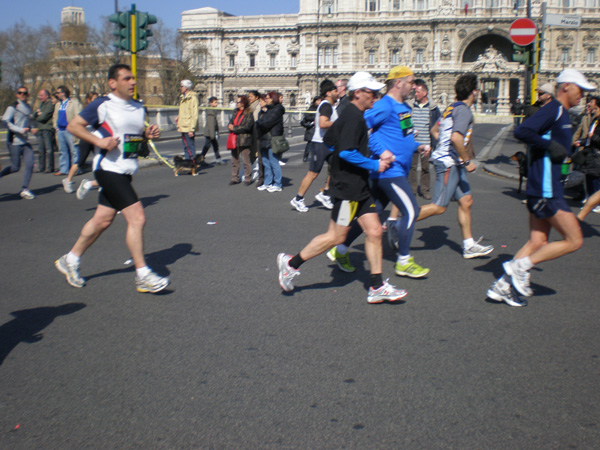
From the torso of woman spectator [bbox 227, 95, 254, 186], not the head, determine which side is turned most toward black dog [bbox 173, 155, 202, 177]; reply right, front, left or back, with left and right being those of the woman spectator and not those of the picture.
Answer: right

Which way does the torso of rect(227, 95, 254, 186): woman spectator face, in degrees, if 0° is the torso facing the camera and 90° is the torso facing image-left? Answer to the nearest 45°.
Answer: approximately 45°

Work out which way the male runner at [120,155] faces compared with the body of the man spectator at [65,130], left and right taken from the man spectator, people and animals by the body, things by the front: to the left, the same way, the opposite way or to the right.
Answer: to the left

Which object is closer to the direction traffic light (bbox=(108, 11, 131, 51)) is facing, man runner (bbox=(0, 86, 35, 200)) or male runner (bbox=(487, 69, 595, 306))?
the man runner

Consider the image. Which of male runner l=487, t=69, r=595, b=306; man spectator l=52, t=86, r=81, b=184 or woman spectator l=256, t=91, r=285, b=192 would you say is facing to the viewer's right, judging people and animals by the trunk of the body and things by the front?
the male runner

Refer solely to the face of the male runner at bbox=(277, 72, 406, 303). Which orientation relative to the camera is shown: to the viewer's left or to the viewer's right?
to the viewer's right

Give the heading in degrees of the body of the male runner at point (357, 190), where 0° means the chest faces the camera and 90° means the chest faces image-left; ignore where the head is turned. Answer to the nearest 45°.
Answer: approximately 270°

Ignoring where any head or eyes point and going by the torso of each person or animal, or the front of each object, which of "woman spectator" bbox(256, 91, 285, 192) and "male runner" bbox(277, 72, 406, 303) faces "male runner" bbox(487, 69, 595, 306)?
"male runner" bbox(277, 72, 406, 303)

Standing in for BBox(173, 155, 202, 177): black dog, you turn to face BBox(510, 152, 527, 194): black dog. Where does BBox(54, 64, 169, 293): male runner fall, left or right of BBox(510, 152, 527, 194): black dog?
right

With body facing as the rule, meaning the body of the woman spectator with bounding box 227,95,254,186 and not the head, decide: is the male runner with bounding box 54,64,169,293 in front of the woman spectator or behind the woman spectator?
in front
